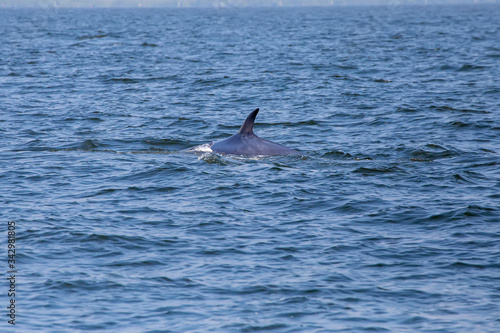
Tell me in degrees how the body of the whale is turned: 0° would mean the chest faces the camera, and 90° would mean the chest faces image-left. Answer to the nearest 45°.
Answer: approximately 90°
